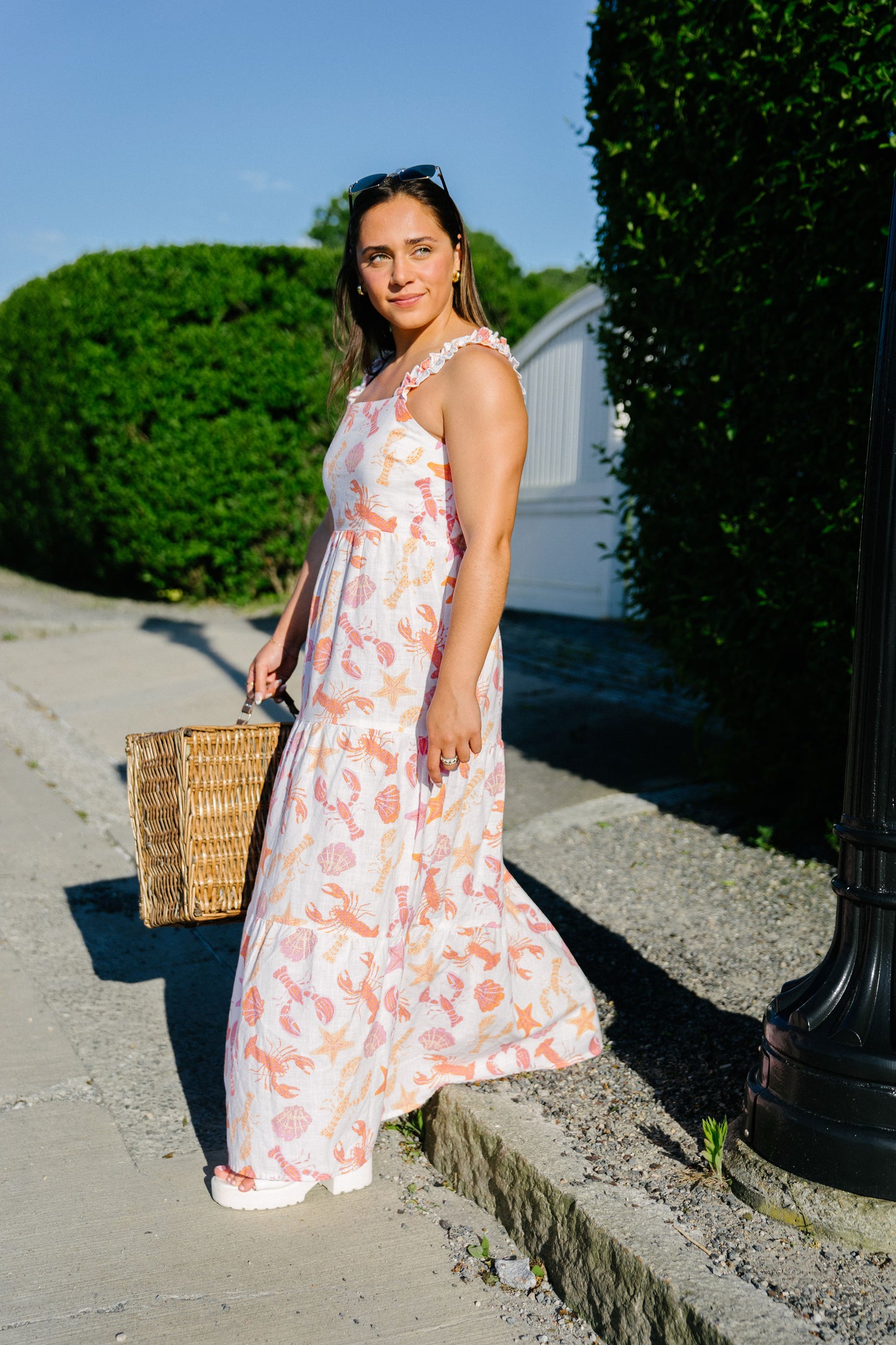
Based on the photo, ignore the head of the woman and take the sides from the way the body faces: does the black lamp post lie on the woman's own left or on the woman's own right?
on the woman's own left

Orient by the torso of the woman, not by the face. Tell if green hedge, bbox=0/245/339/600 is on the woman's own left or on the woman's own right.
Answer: on the woman's own right

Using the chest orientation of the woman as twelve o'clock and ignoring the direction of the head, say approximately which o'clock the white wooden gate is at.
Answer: The white wooden gate is roughly at 5 o'clock from the woman.

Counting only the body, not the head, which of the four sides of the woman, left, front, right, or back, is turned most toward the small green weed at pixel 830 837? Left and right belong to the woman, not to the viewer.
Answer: back
